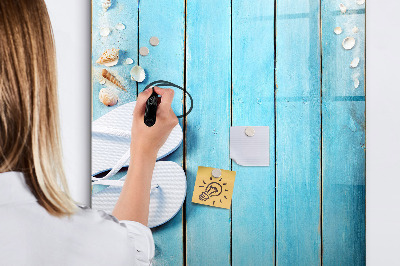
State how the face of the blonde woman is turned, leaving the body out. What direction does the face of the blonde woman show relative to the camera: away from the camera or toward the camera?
away from the camera

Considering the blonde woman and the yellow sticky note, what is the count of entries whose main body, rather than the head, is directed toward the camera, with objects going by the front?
1

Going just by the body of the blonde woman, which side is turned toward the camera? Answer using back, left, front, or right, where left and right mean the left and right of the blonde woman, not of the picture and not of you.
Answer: back

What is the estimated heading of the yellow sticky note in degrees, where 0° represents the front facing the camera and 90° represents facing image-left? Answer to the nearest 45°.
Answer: approximately 0°

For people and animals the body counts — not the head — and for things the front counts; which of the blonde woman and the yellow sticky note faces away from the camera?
the blonde woman

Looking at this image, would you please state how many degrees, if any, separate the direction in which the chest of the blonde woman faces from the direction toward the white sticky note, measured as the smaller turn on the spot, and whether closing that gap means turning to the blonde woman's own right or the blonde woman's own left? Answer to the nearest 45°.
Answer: approximately 45° to the blonde woman's own right

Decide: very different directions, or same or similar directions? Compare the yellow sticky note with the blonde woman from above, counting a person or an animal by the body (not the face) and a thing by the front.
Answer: very different directions
